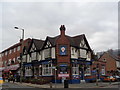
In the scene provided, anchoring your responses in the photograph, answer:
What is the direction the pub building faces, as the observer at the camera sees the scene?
facing the viewer

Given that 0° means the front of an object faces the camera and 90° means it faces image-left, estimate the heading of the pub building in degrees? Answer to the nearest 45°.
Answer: approximately 0°
